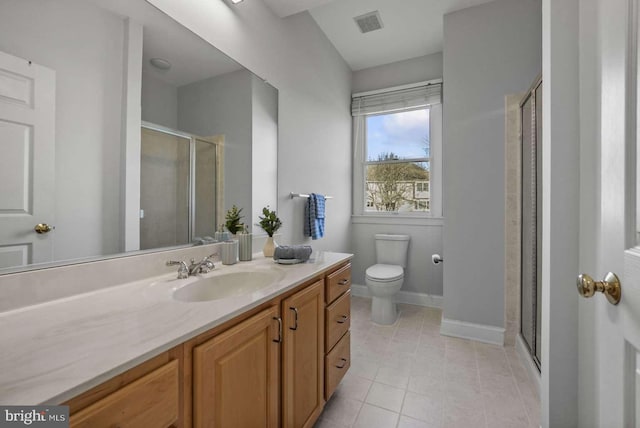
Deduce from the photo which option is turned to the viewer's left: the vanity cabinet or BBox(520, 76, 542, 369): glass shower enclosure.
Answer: the glass shower enclosure

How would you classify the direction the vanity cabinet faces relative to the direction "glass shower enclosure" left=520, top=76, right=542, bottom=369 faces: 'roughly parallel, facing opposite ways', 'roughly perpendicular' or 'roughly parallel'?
roughly parallel, facing opposite ways

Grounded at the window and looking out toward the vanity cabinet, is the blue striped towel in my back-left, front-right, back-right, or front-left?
front-right

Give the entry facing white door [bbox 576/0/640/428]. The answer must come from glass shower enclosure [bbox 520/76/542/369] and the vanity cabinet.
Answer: the vanity cabinet

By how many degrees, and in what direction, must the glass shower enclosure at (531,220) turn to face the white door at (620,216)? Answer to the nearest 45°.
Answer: approximately 90° to its left

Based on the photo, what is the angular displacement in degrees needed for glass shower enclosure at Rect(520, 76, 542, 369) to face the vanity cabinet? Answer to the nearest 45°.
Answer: approximately 90° to its left

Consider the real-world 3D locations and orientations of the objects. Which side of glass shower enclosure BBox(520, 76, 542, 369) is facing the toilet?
front

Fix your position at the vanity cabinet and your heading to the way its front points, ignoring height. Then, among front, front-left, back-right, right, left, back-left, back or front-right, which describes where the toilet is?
left

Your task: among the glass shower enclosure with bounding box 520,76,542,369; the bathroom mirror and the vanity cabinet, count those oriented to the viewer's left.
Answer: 1

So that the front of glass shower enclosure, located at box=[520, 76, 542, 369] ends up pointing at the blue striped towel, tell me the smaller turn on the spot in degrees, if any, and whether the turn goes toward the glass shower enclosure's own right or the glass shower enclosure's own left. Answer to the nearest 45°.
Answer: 0° — it already faces it

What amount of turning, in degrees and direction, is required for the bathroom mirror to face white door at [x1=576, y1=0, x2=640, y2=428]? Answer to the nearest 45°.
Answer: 0° — it already faces it

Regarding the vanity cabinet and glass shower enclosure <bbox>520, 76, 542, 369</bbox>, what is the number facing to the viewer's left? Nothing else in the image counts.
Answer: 1

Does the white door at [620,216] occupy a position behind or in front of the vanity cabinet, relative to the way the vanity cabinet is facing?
in front

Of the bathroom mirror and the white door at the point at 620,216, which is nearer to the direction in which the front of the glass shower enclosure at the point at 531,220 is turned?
the bathroom mirror

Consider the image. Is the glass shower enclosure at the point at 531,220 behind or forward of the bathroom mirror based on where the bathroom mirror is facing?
forward

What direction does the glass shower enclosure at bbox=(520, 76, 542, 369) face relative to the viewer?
to the viewer's left
